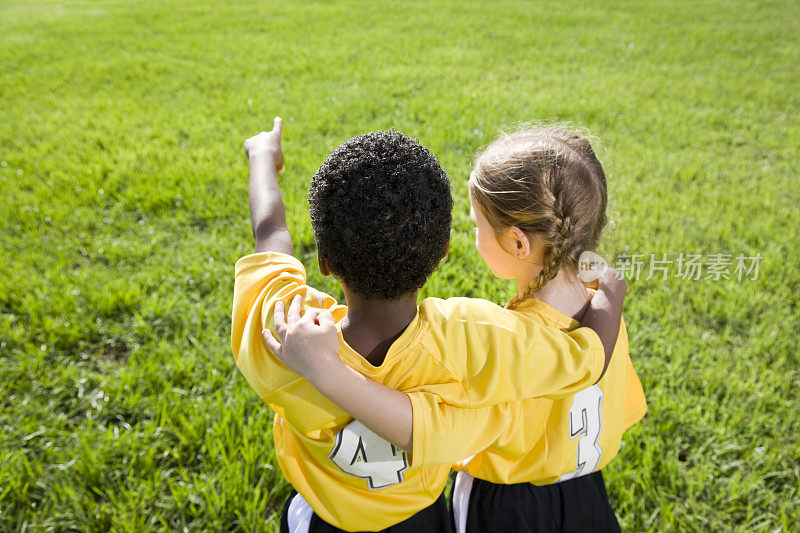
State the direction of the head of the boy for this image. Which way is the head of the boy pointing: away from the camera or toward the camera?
away from the camera

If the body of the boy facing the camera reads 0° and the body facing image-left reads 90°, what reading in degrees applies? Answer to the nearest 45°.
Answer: approximately 180°
